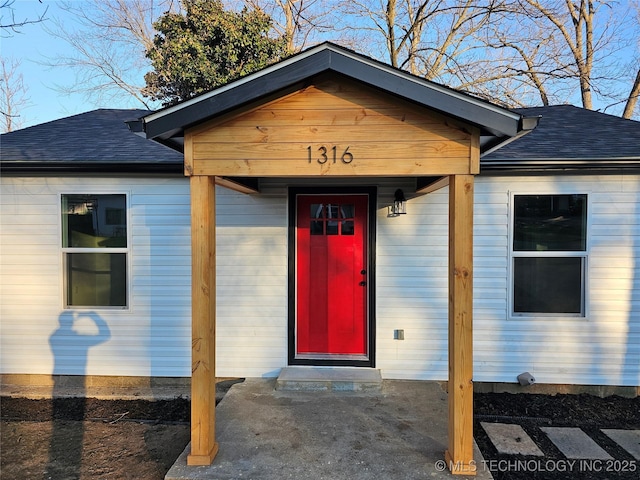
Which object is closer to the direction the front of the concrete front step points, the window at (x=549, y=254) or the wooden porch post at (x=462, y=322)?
the wooden porch post

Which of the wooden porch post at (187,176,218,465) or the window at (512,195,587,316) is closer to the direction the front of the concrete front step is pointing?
the wooden porch post

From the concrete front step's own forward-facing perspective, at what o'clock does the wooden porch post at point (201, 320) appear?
The wooden porch post is roughly at 1 o'clock from the concrete front step.

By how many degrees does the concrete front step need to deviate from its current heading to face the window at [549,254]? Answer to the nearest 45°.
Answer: approximately 90° to its left

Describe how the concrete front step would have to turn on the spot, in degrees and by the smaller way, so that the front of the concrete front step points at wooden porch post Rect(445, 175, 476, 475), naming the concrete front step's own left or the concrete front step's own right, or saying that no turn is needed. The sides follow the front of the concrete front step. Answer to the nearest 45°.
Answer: approximately 45° to the concrete front step's own left

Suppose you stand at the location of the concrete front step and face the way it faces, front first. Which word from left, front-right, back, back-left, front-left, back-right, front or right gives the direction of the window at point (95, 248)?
right

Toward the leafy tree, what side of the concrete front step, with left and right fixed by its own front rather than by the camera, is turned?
back

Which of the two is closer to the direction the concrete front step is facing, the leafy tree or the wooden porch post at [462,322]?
the wooden porch post

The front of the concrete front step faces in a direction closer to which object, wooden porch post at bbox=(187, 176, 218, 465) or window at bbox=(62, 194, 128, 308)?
the wooden porch post

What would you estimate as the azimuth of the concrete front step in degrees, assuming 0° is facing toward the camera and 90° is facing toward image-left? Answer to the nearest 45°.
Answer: approximately 0°
